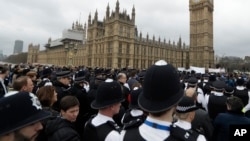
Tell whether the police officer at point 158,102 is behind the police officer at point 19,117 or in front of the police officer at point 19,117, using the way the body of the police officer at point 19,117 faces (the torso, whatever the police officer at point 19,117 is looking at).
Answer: in front

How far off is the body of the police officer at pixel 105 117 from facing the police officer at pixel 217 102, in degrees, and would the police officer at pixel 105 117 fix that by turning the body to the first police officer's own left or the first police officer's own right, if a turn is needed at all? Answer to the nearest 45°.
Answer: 0° — they already face them

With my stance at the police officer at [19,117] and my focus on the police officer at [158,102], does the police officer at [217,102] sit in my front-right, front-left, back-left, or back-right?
front-left

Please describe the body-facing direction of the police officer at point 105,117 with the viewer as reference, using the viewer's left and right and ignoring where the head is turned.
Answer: facing away from the viewer and to the right of the viewer

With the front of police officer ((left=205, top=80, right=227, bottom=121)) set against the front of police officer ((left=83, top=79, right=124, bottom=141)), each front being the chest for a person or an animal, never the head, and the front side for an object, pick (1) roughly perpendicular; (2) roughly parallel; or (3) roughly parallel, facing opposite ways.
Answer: roughly parallel

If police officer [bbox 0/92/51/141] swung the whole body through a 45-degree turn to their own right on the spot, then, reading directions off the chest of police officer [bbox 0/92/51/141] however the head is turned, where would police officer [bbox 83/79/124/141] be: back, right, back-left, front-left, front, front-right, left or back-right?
left

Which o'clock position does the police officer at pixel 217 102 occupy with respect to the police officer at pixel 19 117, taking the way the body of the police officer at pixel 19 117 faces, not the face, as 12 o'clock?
the police officer at pixel 217 102 is roughly at 11 o'clock from the police officer at pixel 19 117.

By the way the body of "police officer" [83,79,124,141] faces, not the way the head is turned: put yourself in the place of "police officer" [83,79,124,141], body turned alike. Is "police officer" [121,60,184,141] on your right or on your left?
on your right

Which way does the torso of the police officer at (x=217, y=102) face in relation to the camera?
away from the camera

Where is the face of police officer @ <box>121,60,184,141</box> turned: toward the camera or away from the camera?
away from the camera

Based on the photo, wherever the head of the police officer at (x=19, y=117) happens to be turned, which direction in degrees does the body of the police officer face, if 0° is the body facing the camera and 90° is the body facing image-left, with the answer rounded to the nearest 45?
approximately 270°
